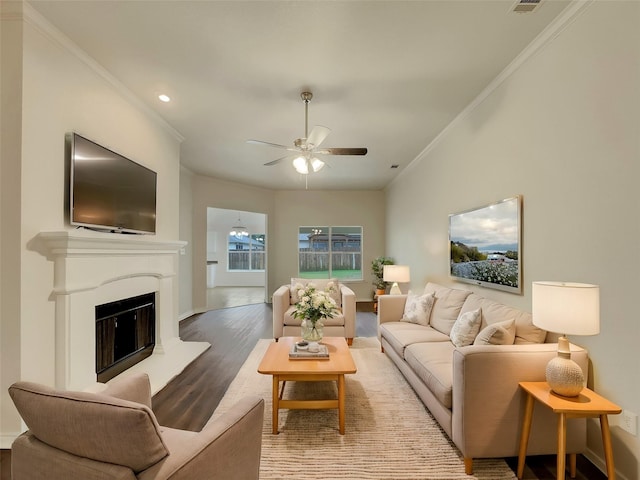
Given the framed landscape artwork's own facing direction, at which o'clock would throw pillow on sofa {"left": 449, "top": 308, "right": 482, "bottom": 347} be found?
The throw pillow on sofa is roughly at 11 o'clock from the framed landscape artwork.

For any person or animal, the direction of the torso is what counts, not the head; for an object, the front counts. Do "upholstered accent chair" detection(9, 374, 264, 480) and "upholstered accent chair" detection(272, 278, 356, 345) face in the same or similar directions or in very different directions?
very different directions

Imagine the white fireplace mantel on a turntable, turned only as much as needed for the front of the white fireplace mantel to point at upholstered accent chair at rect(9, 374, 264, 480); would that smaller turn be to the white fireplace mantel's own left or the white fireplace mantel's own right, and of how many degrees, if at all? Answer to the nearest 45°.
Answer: approximately 45° to the white fireplace mantel's own right

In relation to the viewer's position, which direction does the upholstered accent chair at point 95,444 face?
facing away from the viewer and to the right of the viewer

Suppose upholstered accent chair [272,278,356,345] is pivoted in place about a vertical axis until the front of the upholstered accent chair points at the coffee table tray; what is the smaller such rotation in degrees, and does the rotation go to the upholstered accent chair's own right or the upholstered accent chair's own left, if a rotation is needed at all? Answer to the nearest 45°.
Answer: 0° — it already faces it

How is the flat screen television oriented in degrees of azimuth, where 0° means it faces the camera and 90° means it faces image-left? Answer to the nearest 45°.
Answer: approximately 315°

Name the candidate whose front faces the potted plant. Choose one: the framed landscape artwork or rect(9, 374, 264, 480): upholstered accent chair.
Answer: the upholstered accent chair

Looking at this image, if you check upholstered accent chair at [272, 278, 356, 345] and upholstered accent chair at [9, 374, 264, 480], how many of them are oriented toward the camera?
1

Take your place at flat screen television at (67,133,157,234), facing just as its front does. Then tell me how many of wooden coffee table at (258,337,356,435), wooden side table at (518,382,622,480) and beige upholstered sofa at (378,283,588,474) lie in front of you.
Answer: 3
